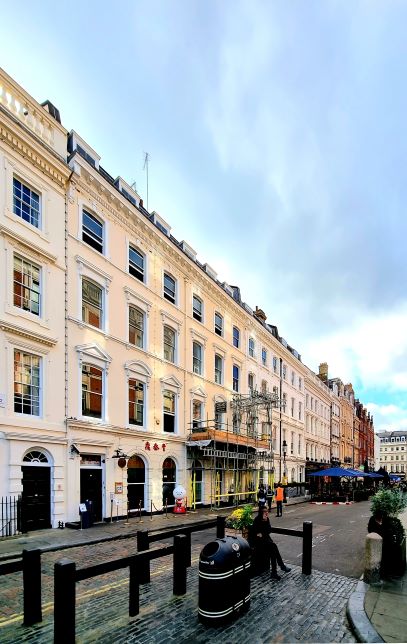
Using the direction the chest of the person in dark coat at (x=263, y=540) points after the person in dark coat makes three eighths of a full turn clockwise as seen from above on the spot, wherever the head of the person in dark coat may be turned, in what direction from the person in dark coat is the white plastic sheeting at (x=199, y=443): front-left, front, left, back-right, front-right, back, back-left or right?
right

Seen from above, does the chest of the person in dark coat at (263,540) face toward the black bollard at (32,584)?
no

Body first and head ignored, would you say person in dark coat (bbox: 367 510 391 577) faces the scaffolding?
no

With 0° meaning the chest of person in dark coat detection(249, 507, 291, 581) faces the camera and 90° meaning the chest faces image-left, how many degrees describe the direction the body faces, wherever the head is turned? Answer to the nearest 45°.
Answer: approximately 315°

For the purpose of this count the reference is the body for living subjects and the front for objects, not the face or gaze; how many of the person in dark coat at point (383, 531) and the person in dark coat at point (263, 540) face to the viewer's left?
1

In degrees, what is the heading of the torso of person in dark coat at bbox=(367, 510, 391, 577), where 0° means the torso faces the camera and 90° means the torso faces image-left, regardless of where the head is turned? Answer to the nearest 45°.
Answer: approximately 90°
